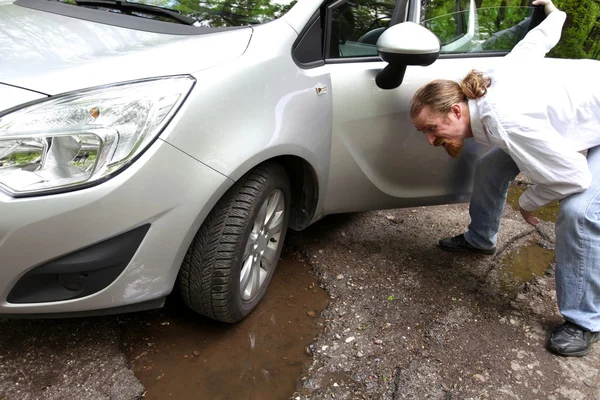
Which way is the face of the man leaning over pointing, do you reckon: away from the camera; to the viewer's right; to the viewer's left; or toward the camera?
to the viewer's left

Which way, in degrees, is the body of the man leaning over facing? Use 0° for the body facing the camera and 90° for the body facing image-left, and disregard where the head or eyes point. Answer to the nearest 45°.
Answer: approximately 90°

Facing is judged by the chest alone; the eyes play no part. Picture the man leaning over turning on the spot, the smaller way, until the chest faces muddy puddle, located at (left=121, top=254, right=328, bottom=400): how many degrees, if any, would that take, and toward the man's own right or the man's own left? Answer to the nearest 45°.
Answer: approximately 45° to the man's own left

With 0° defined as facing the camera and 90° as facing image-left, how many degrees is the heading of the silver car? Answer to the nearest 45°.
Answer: approximately 45°
